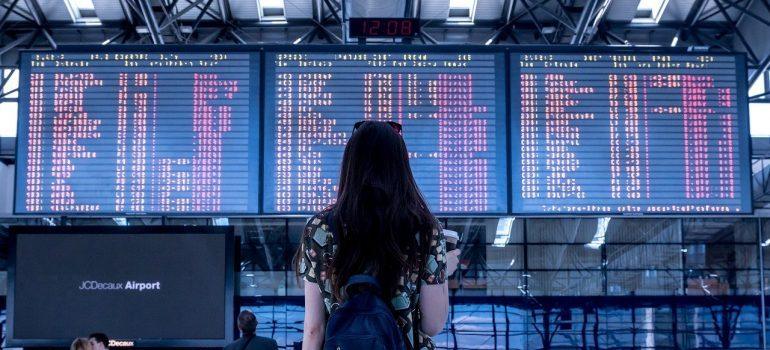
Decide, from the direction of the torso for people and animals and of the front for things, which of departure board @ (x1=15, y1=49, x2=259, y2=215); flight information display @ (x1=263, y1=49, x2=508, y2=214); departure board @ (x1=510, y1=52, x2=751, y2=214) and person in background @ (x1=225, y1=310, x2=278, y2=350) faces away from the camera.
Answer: the person in background

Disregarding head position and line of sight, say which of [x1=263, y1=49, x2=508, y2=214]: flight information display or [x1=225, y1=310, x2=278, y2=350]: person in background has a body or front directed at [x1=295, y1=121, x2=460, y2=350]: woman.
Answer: the flight information display

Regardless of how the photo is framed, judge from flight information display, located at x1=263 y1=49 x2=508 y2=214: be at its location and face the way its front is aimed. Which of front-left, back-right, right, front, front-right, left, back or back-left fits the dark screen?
right

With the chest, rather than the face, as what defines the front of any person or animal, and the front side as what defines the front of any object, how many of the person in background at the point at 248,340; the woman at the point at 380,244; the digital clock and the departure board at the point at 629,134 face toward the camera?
2

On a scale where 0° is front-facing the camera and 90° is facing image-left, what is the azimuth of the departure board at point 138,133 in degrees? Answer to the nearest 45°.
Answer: approximately 0°

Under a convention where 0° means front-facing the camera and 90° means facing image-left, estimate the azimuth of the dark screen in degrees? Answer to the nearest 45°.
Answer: approximately 0°

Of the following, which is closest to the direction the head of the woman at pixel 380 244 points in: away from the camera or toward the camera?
away from the camera

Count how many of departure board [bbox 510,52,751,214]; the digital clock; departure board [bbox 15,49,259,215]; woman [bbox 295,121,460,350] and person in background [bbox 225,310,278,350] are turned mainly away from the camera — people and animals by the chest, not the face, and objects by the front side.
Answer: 2

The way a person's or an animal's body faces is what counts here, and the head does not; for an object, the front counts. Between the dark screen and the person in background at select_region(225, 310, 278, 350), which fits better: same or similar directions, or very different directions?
very different directions
